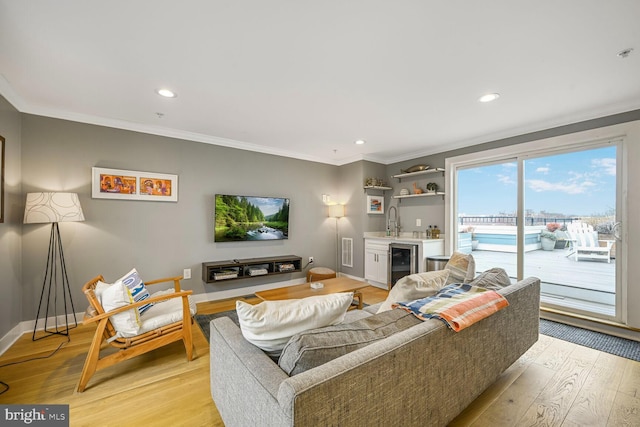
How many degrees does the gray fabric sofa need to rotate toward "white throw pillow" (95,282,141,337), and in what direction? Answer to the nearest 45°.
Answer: approximately 45° to its left

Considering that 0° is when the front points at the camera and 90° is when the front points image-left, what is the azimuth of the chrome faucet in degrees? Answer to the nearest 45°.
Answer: approximately 45°

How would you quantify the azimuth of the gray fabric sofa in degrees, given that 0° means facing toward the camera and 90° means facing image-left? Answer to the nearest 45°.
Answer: approximately 135°

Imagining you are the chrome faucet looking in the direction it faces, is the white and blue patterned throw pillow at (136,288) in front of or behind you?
in front

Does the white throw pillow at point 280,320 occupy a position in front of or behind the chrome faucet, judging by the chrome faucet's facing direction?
in front

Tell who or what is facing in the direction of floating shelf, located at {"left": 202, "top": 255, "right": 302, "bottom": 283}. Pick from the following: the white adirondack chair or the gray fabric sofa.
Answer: the gray fabric sofa

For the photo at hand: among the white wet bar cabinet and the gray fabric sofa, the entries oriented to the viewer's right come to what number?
0

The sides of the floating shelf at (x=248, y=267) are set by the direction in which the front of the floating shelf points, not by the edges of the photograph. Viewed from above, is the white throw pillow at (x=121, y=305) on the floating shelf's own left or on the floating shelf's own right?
on the floating shelf's own right

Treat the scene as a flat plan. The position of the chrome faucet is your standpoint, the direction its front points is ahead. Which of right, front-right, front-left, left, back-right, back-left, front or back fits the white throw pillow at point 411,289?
front-left

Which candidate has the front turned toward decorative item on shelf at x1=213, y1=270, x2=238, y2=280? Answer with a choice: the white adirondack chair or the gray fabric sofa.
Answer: the gray fabric sofa

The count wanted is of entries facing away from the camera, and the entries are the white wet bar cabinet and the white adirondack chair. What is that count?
0

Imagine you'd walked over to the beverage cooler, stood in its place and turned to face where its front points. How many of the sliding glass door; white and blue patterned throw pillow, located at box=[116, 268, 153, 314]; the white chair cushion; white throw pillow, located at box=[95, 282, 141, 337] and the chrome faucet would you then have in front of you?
3
